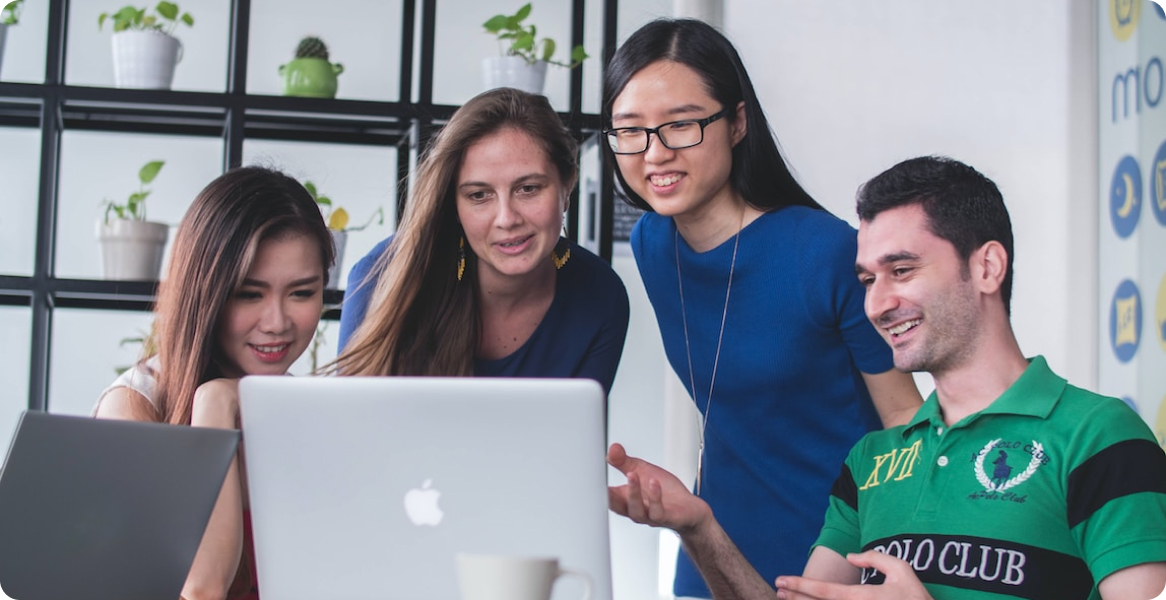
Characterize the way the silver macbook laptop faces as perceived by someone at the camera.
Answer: facing away from the viewer

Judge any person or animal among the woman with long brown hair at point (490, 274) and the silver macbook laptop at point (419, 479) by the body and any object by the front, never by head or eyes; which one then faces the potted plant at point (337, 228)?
the silver macbook laptop

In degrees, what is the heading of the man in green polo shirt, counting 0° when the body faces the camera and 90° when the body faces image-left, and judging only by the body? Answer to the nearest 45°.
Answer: approximately 45°

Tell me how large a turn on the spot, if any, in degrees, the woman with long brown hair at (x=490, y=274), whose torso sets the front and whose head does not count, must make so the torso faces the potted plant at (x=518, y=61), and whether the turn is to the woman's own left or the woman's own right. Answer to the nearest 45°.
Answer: approximately 180°

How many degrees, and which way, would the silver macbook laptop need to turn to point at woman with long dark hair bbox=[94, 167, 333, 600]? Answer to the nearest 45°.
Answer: approximately 45° to its left

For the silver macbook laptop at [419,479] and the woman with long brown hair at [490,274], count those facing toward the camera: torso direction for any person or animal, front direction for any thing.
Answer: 1

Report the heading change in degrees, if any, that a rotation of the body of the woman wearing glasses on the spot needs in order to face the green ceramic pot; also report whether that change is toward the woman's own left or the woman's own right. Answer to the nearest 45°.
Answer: approximately 90° to the woman's own right

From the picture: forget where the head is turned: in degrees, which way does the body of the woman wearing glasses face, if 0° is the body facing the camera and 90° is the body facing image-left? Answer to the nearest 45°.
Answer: approximately 45°

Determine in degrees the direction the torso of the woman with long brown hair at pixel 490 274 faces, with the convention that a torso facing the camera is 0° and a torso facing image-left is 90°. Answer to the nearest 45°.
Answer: approximately 0°

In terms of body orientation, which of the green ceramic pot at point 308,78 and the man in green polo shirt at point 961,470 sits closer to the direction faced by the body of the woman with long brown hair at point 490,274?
the man in green polo shirt
